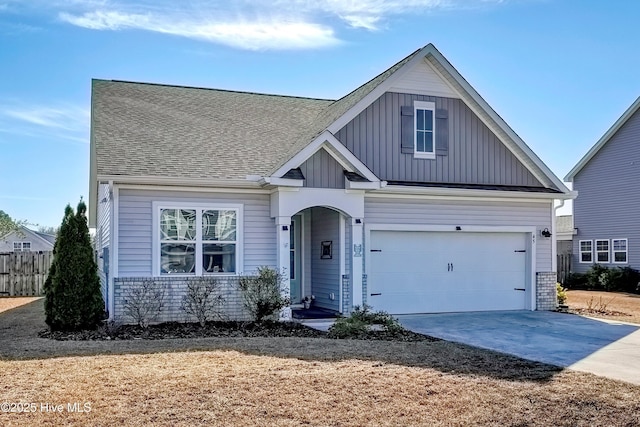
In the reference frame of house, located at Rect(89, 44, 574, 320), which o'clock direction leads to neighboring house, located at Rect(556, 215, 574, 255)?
The neighboring house is roughly at 7 o'clock from the house.

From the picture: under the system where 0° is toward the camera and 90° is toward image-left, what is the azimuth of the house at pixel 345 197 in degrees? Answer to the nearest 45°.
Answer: approximately 0°

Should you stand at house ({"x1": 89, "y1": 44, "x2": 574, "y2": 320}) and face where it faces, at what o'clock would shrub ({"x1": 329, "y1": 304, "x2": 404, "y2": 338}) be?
The shrub is roughly at 12 o'clock from the house.

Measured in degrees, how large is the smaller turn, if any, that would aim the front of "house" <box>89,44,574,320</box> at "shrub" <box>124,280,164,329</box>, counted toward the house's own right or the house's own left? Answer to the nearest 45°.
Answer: approximately 45° to the house's own right

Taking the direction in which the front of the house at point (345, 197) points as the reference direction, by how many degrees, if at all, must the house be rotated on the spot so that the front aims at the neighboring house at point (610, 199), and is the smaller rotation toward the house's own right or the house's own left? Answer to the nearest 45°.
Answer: approximately 135° to the house's own left

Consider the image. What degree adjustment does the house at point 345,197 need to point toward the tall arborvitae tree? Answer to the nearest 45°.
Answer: approximately 45° to its right

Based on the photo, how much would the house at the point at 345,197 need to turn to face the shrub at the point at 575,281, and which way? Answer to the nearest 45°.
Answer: approximately 135° to its left

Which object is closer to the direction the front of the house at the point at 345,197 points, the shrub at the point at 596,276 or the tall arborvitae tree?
the tall arborvitae tree

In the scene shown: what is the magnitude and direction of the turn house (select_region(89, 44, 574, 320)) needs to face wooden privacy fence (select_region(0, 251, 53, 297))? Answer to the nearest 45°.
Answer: approximately 135° to its right
